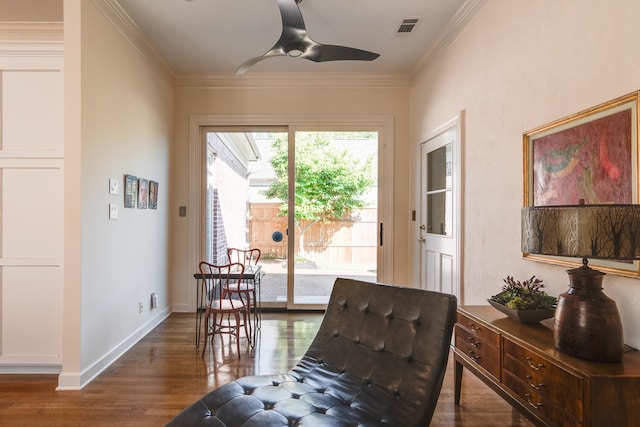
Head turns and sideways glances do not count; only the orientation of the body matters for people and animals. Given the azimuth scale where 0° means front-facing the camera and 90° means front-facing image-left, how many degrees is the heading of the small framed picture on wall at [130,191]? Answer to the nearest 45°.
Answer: approximately 315°

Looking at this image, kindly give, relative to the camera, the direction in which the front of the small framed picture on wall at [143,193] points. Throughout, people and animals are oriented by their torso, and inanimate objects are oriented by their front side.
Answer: facing the viewer and to the right of the viewer

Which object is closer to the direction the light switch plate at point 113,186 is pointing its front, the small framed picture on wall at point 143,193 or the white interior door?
the white interior door

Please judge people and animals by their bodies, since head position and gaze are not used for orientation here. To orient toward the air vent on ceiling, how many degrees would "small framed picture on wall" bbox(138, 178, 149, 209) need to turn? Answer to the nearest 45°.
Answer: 0° — it already faces it

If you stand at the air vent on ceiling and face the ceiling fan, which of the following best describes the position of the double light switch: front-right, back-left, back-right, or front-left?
front-right

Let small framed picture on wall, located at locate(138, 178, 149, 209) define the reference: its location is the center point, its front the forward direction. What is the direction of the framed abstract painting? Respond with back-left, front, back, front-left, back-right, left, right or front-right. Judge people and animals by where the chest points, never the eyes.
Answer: front

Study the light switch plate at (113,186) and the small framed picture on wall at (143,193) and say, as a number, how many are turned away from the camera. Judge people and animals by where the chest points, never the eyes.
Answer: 0

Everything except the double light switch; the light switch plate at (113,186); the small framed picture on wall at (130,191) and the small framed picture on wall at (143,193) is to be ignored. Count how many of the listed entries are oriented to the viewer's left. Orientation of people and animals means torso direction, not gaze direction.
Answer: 0

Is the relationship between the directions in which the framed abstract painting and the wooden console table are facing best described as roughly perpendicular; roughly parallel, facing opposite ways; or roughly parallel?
roughly parallel

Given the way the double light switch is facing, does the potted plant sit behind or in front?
in front

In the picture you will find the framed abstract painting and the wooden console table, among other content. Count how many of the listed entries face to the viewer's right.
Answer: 0

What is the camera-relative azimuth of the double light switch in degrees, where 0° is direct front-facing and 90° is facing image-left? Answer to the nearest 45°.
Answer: approximately 315°

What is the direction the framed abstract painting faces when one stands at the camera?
facing the viewer and to the left of the viewer

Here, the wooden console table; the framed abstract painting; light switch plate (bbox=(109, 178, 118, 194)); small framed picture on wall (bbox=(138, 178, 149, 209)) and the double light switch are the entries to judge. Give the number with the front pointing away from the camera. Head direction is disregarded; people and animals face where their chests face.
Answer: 0

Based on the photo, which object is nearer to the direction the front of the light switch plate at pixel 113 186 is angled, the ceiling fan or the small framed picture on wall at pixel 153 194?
the ceiling fan

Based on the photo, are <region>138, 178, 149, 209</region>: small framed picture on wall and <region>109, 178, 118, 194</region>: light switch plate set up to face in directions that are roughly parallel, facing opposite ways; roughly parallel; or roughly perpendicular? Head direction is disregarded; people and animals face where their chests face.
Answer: roughly parallel

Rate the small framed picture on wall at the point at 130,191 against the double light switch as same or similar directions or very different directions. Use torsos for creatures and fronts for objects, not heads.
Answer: same or similar directions

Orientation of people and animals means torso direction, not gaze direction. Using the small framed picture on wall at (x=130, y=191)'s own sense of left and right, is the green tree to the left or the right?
on its left
